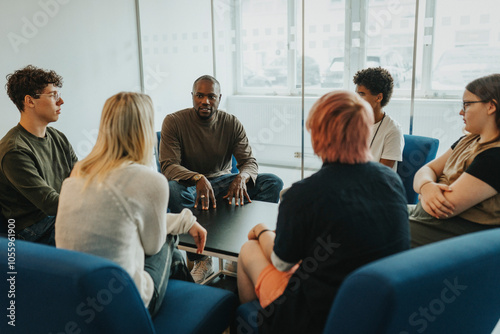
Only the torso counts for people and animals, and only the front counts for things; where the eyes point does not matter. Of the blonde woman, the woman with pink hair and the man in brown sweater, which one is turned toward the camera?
the man in brown sweater

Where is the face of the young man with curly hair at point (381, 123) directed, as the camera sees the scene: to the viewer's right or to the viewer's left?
to the viewer's left

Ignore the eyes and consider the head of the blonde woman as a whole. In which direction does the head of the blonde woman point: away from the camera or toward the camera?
away from the camera

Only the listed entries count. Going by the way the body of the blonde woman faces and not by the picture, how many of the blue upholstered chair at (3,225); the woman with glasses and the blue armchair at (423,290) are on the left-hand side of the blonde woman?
1

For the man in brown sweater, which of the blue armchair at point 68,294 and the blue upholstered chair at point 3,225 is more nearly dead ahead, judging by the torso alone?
the blue armchair

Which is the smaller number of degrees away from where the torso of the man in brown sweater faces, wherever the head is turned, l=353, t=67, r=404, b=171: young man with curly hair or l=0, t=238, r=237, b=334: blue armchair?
the blue armchair

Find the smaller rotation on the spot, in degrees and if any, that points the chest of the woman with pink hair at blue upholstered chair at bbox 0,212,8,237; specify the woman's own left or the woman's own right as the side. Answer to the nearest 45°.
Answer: approximately 45° to the woman's own left

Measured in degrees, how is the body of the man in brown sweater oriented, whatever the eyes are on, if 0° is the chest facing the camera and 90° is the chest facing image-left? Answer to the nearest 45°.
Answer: approximately 0°

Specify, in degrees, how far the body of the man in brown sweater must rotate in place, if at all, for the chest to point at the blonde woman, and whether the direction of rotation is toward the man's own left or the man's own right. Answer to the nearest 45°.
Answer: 0° — they already face them

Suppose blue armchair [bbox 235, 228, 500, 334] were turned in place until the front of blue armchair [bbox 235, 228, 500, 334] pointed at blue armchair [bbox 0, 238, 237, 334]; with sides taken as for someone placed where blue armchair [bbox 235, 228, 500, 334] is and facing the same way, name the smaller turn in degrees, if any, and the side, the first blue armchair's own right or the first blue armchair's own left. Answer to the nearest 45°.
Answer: approximately 45° to the first blue armchair's own left

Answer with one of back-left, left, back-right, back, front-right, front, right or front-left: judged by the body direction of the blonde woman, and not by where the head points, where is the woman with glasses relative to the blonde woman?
front-right

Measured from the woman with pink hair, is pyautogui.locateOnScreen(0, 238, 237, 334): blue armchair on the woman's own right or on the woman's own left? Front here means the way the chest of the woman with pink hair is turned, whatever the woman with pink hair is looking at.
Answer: on the woman's own left

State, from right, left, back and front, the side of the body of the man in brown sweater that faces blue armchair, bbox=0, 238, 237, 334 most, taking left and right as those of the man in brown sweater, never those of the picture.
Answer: front

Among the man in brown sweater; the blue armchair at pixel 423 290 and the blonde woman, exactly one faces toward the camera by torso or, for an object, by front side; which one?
the man in brown sweater

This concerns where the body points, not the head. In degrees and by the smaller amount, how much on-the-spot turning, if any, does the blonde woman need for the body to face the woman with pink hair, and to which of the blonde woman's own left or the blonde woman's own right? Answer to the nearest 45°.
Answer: approximately 90° to the blonde woman's own right

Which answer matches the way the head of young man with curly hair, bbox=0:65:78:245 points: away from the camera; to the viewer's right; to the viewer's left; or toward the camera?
to the viewer's right

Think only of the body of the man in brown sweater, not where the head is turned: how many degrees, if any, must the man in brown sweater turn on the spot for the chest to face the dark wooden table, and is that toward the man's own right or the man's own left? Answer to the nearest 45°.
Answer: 0° — they already face it

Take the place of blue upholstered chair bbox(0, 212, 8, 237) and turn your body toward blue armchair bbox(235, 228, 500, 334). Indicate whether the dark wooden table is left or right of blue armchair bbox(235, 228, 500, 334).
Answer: left
